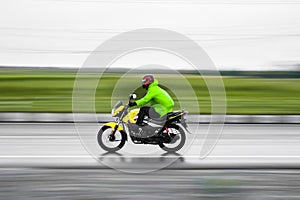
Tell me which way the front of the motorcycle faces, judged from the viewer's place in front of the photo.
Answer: facing to the left of the viewer

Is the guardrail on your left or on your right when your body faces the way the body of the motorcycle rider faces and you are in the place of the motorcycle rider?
on your right

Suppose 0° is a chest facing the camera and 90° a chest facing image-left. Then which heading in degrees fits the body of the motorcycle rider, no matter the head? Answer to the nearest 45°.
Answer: approximately 90°

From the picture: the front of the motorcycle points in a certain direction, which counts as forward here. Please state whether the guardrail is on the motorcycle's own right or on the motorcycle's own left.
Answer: on the motorcycle's own right
